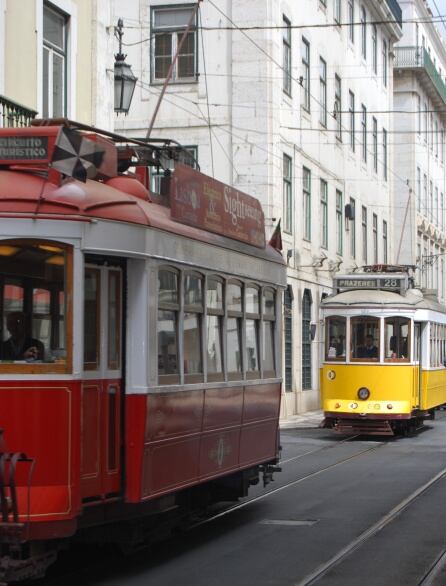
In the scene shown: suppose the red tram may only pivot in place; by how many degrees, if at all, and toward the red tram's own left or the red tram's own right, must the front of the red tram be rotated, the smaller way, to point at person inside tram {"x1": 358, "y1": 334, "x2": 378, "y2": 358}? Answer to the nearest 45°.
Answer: approximately 135° to the red tram's own right

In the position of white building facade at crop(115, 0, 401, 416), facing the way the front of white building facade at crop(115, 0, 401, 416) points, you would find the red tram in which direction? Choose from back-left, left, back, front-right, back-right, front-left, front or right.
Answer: front-right

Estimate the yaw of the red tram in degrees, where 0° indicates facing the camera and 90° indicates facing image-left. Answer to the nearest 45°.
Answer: approximately 45°

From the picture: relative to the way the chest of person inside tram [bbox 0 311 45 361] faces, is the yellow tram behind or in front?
behind

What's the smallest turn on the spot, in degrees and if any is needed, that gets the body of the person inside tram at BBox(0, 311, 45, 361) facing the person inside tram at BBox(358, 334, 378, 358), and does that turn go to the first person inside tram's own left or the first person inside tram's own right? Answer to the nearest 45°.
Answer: approximately 180°

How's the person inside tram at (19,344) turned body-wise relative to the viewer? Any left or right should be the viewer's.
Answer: facing the viewer and to the left of the viewer

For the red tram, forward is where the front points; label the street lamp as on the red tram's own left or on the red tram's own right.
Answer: on the red tram's own right

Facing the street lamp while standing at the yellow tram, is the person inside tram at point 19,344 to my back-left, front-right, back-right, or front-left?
front-left

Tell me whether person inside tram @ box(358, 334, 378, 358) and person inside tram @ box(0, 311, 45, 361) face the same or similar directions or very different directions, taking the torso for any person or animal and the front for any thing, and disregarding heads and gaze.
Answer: same or similar directions

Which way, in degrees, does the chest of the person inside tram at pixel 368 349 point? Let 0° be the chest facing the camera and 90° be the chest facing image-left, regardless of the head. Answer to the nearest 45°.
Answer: approximately 0°

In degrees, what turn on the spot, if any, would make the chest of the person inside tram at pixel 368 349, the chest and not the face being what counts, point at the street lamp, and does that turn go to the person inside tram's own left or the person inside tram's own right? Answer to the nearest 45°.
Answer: approximately 45° to the person inside tram's own right
